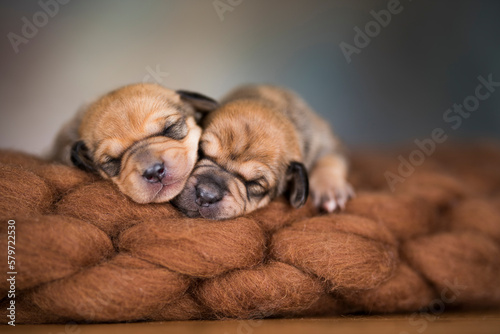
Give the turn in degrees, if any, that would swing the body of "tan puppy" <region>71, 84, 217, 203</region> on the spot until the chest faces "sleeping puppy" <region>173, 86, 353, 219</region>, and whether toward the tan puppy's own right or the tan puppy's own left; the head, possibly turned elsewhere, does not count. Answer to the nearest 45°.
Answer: approximately 90° to the tan puppy's own left

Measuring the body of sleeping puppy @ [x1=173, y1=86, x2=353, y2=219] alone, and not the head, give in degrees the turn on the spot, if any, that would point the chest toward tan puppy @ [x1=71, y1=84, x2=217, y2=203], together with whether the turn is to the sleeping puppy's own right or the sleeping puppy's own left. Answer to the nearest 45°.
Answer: approximately 45° to the sleeping puppy's own right

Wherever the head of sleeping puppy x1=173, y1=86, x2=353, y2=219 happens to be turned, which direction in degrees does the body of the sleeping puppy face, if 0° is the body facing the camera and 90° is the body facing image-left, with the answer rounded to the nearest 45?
approximately 45°

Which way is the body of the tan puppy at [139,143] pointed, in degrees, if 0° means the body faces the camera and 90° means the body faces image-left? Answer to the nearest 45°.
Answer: approximately 0°
